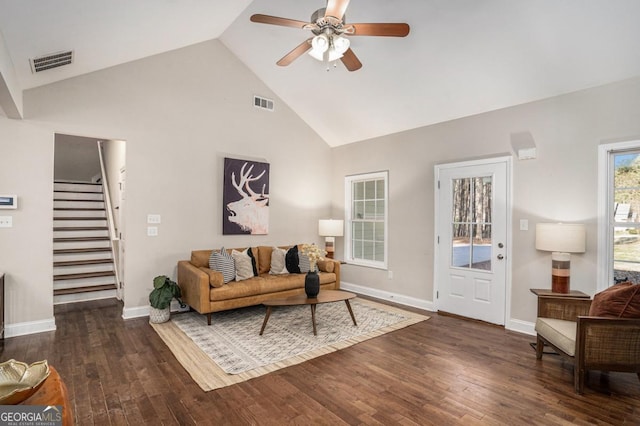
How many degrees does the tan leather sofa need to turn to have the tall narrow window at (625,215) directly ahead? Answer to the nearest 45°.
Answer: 0° — it already faces it

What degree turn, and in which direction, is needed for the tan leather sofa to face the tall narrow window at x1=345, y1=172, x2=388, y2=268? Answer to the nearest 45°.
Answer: approximately 90° to its left

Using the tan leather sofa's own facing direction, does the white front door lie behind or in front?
in front

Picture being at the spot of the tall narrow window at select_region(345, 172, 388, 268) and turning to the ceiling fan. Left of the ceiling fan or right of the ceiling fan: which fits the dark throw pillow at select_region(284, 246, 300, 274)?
right

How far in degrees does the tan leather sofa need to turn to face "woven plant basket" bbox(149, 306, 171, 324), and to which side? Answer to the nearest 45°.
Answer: approximately 135° to its right

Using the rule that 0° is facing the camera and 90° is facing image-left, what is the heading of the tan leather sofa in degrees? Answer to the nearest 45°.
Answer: approximately 315°

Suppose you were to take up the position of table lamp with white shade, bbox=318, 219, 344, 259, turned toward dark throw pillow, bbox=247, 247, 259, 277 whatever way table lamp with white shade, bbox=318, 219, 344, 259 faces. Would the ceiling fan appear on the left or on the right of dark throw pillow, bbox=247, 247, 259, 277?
left

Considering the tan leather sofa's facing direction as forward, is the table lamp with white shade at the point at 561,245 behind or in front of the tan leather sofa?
in front

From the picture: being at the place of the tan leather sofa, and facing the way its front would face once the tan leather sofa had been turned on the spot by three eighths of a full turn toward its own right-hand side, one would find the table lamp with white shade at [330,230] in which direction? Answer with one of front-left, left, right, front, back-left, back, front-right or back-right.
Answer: back-right

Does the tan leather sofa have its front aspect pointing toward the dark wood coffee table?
yes
